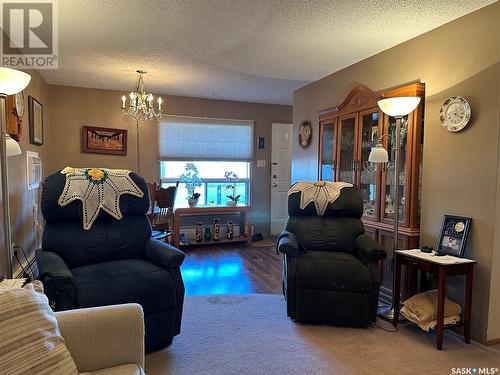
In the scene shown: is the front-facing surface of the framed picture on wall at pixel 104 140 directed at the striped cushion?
yes

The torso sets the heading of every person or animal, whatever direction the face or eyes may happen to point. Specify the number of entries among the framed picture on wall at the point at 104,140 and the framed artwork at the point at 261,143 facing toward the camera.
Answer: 2

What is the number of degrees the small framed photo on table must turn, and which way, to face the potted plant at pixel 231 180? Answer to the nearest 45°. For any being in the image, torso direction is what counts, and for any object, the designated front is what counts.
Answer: approximately 90° to its right

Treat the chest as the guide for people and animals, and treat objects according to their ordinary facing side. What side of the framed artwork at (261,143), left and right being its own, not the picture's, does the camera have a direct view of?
front

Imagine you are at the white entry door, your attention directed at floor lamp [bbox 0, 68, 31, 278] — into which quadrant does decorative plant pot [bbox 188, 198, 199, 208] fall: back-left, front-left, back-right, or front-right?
front-right

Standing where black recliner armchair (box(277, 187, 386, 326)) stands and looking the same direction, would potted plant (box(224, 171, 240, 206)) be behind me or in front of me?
behind

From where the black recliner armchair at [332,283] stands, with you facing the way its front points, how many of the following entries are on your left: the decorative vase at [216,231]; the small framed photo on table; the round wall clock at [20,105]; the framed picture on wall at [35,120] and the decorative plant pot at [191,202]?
1

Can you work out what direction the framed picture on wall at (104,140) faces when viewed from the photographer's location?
facing the viewer

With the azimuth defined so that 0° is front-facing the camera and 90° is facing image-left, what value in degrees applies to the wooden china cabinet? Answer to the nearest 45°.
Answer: approximately 45°

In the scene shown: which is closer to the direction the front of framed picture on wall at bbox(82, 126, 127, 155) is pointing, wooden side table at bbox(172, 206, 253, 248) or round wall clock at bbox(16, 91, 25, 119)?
the round wall clock

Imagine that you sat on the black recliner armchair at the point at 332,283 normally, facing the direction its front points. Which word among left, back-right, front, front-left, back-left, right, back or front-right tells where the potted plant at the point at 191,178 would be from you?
back-right

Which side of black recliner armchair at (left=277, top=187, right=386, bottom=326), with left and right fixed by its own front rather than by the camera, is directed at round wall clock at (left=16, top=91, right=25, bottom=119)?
right

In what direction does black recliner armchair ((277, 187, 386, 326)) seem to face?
toward the camera

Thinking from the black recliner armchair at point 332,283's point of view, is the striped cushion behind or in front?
in front
